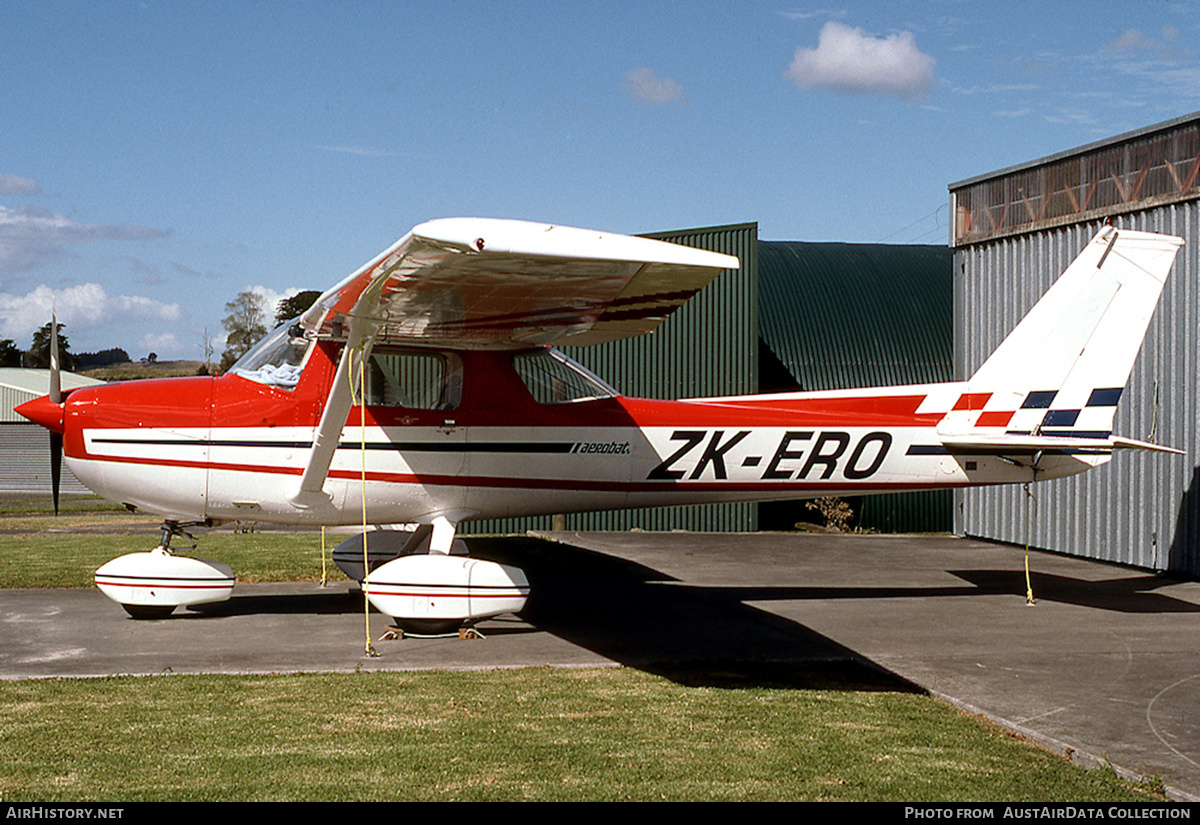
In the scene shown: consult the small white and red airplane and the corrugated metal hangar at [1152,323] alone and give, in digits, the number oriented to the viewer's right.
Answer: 0

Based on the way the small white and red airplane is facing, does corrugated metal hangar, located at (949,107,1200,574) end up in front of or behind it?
behind

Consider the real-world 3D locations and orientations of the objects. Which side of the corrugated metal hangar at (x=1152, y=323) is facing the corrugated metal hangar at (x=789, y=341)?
right

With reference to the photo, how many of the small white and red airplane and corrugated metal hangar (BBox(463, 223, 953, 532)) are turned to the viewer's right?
0

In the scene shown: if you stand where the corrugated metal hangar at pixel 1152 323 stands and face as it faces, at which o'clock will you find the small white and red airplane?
The small white and red airplane is roughly at 12 o'clock from the corrugated metal hangar.

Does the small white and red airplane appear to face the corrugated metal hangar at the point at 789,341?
no

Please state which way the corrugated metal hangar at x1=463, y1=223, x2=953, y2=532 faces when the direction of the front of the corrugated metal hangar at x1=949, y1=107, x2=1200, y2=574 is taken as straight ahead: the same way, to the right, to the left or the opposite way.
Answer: the same way

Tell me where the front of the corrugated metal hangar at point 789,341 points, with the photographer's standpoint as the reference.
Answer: facing the viewer and to the left of the viewer

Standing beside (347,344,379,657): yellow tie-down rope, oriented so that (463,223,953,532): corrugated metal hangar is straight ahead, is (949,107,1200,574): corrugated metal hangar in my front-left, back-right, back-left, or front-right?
front-right

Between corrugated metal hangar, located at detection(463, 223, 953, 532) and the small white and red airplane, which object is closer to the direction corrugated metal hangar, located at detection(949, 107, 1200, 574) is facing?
the small white and red airplane

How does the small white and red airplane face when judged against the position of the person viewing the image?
facing to the left of the viewer

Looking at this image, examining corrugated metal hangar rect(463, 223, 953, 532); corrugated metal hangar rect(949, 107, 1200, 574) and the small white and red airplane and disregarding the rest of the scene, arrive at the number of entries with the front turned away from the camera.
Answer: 0

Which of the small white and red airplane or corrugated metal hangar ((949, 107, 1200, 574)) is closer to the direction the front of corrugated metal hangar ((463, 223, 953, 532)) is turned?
the small white and red airplane

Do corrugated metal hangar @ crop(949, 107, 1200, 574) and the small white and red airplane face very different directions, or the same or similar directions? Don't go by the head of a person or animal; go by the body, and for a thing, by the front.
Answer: same or similar directions

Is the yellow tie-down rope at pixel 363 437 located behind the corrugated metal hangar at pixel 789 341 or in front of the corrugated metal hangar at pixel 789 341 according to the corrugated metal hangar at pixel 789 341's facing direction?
in front

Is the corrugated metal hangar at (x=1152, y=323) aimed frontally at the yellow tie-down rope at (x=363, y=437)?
yes

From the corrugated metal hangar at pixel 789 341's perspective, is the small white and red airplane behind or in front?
in front

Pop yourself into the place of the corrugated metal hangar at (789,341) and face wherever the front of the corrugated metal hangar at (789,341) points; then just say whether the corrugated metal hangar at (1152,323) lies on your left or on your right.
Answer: on your left

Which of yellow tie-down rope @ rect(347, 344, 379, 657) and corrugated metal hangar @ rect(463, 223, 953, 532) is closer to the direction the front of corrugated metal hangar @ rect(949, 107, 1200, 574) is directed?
the yellow tie-down rope
